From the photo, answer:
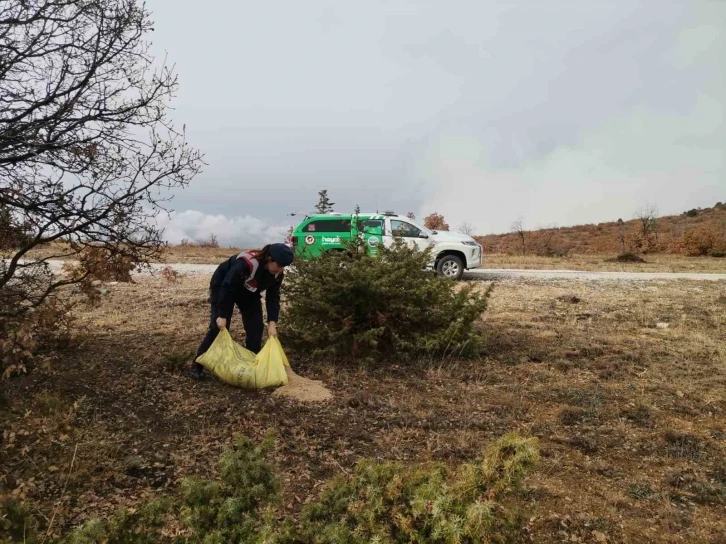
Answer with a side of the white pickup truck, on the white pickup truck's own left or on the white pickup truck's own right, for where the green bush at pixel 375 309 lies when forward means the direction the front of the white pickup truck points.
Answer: on the white pickup truck's own right

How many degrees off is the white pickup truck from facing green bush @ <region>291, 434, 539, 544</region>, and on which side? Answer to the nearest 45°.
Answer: approximately 90° to its right

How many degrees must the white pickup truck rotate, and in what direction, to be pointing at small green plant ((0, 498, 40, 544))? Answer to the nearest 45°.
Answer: approximately 90° to its right

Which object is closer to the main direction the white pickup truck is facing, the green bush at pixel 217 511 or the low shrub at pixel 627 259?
the low shrub

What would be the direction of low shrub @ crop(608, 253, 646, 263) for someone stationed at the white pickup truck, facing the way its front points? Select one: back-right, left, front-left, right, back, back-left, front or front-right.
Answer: front-left

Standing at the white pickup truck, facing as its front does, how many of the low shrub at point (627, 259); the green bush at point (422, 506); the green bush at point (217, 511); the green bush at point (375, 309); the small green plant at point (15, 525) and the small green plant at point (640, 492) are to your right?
5

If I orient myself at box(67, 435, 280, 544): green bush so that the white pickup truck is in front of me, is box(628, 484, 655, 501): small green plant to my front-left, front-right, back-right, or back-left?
front-right

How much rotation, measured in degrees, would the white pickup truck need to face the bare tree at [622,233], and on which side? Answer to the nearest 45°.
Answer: approximately 45° to its left

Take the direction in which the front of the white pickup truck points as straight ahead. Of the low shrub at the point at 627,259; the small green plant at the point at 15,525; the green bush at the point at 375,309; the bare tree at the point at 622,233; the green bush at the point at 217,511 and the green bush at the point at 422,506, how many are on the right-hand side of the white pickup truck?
4

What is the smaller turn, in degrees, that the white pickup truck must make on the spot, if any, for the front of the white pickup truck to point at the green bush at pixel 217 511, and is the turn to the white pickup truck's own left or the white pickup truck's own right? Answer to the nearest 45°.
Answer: approximately 90° to the white pickup truck's own right

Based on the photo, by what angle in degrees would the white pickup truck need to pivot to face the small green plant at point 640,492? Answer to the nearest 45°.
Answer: approximately 90° to its right

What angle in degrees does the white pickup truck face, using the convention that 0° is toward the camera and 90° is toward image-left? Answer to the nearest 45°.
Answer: approximately 270°
